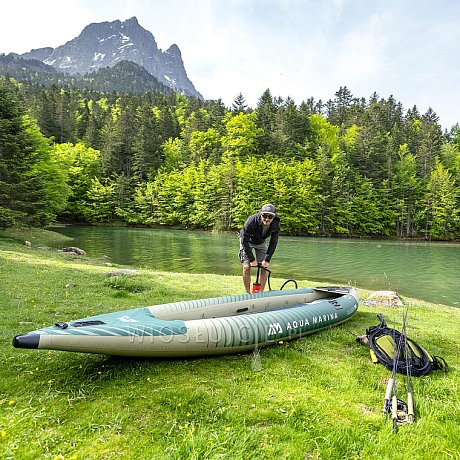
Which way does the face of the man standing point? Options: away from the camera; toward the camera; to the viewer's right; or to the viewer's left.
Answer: toward the camera

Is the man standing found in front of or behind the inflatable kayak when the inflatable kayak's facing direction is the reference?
behind

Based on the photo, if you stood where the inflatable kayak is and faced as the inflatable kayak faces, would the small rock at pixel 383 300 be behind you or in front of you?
behind

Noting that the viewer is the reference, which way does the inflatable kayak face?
facing the viewer and to the left of the viewer

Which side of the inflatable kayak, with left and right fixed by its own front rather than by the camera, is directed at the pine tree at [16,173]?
right
